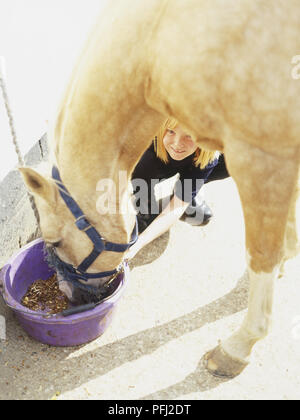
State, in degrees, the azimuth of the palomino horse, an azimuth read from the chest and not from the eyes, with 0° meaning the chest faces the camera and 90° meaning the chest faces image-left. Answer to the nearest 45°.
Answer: approximately 90°
